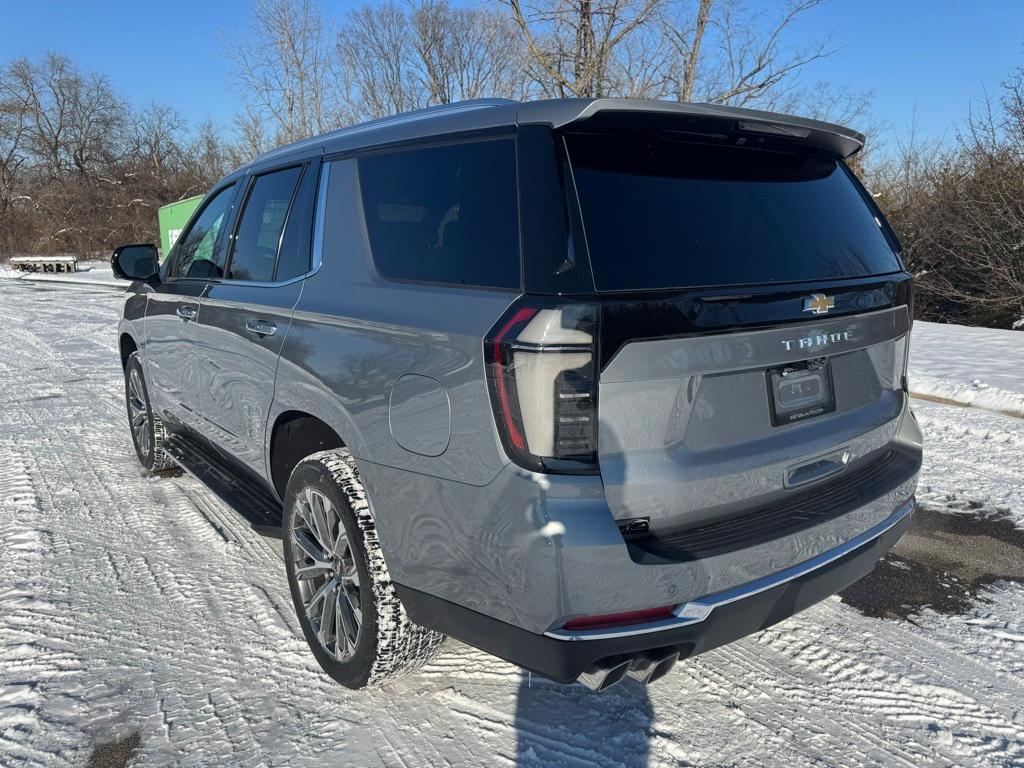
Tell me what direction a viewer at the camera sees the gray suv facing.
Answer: facing away from the viewer and to the left of the viewer
